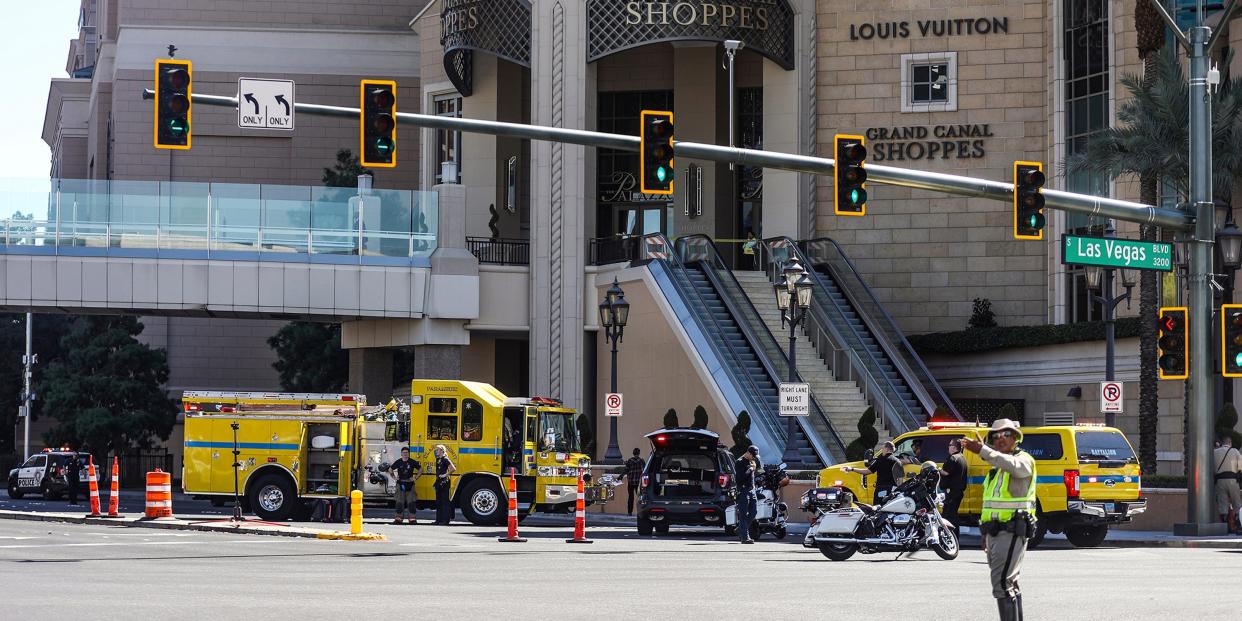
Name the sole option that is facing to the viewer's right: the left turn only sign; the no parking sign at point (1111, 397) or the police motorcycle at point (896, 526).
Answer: the police motorcycle

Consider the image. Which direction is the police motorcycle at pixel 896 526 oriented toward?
to the viewer's right

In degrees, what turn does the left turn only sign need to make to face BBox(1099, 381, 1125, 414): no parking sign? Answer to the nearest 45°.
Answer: approximately 90° to its left

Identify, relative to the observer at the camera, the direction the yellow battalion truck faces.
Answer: facing away from the viewer and to the left of the viewer

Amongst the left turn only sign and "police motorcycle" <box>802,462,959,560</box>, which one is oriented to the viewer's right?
the police motorcycle

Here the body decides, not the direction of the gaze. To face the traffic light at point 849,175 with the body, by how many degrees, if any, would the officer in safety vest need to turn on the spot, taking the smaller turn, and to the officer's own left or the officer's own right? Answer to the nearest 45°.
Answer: approximately 135° to the officer's own right

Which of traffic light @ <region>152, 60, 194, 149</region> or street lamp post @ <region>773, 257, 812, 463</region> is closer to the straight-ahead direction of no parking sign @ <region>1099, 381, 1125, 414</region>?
the traffic light

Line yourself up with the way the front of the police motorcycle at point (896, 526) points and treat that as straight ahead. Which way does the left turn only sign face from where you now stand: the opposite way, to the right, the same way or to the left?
to the right
